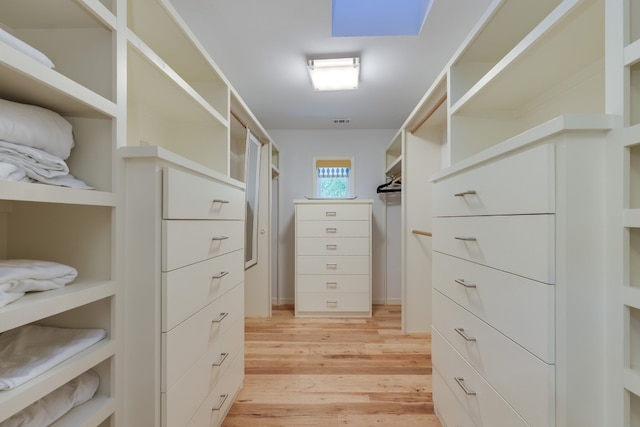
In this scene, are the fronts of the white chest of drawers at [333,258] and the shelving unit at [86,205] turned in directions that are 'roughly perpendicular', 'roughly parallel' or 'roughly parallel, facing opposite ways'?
roughly perpendicular

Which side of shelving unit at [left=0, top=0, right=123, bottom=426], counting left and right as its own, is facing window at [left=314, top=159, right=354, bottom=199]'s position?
left

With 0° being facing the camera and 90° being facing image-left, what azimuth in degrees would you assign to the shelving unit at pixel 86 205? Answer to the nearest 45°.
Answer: approximately 315°

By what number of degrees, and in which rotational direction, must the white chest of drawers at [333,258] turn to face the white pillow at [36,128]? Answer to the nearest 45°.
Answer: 0° — it already faces it

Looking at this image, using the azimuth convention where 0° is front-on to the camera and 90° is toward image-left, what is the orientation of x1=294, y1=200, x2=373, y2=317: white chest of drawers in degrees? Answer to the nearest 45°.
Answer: approximately 0°

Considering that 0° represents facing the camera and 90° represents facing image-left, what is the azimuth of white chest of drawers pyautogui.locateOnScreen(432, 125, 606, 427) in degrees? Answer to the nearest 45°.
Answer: approximately 45°
